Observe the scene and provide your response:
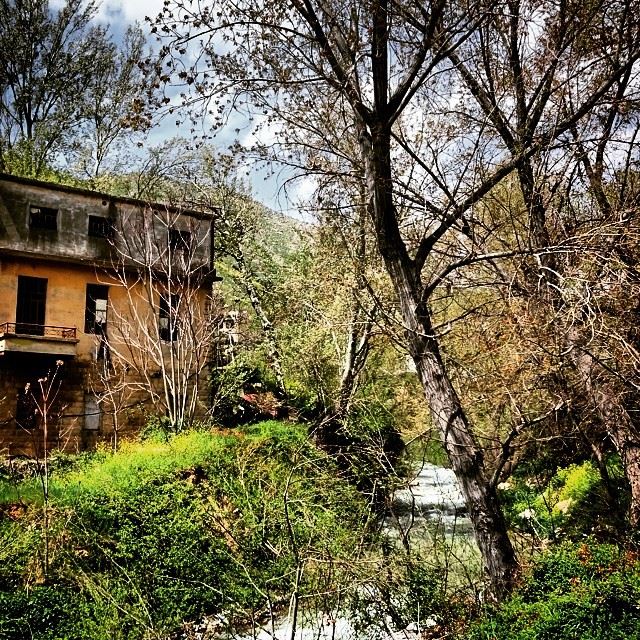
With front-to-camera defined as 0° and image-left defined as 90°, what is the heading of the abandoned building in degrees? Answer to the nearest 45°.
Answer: approximately 315°

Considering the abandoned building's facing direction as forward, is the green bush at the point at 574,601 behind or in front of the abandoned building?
in front
